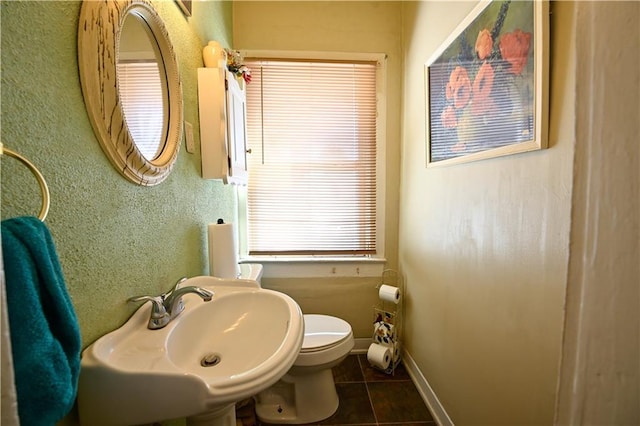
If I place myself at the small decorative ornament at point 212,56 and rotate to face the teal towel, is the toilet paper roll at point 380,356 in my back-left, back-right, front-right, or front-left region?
back-left

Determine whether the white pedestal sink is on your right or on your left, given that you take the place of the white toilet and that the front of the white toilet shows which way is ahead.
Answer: on your right

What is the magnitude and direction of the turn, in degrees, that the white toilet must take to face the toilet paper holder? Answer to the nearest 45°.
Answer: approximately 45° to its left
